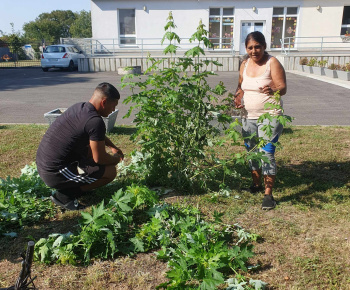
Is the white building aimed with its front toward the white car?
no

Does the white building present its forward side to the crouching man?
yes

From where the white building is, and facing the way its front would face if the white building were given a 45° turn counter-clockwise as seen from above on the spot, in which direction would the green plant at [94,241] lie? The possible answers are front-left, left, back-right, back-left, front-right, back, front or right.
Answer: front-right

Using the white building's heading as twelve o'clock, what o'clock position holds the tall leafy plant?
The tall leafy plant is roughly at 12 o'clock from the white building.

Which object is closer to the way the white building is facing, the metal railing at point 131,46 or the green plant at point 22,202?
the green plant

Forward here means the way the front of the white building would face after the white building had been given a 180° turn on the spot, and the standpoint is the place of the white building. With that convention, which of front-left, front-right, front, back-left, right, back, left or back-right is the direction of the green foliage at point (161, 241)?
back

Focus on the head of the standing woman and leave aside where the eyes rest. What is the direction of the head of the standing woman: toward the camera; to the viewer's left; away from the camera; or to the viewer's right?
toward the camera

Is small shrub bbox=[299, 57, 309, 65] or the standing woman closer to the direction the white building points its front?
the standing woman

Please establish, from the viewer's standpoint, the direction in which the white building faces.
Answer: facing the viewer

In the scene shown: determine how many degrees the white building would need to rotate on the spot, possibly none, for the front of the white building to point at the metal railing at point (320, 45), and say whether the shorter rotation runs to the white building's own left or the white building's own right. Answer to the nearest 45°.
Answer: approximately 90° to the white building's own left

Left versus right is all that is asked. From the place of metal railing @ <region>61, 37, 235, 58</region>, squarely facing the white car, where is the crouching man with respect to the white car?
left

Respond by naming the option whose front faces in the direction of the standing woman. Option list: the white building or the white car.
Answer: the white building

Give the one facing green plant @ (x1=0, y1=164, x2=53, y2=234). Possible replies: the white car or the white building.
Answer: the white building

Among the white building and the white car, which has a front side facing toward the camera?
the white building
